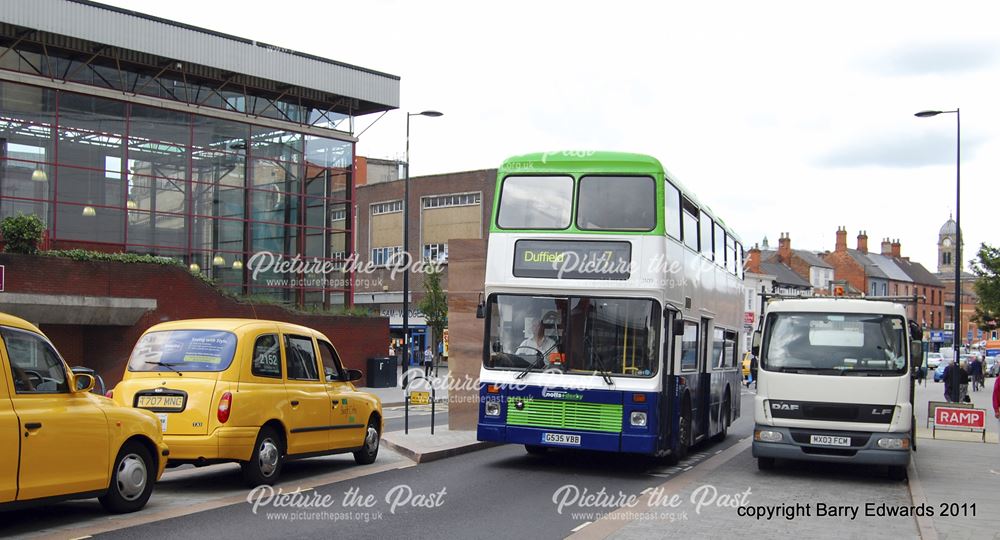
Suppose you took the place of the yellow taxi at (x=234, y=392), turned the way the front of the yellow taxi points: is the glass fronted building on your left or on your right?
on your left

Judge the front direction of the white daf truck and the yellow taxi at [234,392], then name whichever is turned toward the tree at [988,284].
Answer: the yellow taxi

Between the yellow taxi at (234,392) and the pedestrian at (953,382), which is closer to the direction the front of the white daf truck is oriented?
the yellow taxi

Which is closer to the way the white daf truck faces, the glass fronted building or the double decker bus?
the double decker bus

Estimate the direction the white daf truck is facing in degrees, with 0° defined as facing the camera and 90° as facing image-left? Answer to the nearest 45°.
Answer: approximately 0°

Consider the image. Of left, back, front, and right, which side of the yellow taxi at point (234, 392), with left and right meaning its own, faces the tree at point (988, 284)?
front

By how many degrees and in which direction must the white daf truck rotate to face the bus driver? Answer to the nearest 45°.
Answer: approximately 90° to its right

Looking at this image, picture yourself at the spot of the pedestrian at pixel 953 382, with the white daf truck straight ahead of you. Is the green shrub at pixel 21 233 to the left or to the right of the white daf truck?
right

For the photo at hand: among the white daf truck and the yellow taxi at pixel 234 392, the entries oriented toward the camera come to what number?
1

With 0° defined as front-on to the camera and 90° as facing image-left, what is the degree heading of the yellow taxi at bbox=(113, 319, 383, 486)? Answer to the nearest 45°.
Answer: approximately 225°

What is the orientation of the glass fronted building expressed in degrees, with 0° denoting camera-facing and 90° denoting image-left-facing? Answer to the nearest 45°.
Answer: approximately 315°

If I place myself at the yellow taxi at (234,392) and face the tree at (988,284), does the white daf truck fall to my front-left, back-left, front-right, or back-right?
front-right

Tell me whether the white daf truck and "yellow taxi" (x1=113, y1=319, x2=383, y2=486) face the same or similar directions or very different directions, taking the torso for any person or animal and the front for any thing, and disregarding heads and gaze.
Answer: very different directions

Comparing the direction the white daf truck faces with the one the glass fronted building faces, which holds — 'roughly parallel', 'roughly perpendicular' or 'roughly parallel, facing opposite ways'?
roughly perpendicular

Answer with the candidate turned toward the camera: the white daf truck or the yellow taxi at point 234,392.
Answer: the white daf truck
